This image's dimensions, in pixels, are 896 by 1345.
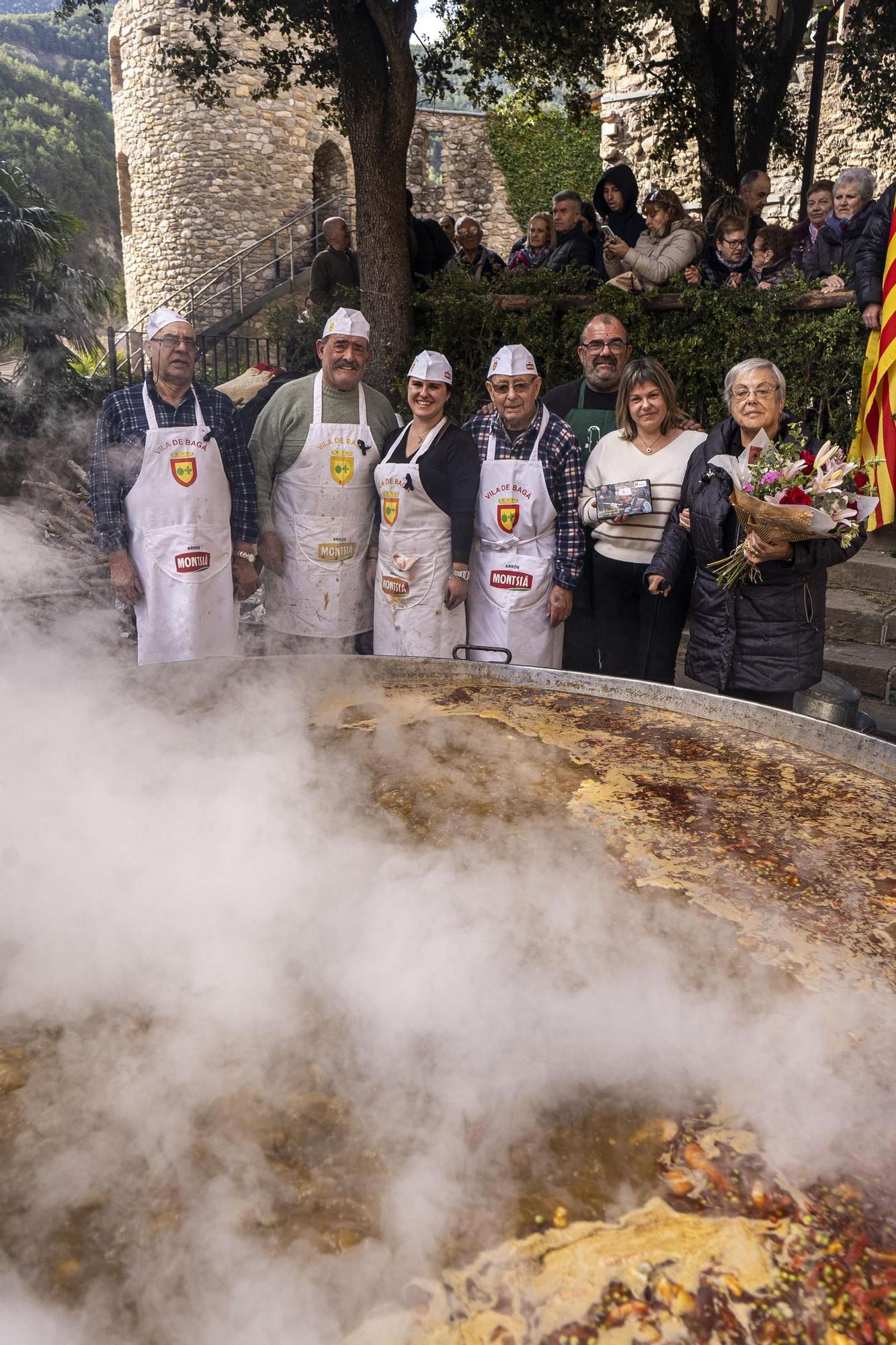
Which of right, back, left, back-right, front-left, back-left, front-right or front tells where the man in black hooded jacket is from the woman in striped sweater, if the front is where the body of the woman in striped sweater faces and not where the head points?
back

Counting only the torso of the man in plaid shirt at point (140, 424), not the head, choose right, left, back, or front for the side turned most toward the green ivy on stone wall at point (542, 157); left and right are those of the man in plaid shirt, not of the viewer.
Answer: back

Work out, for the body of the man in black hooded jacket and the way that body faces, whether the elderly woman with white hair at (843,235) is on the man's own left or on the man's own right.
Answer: on the man's own left
